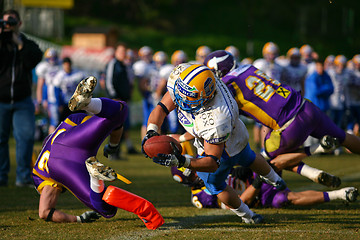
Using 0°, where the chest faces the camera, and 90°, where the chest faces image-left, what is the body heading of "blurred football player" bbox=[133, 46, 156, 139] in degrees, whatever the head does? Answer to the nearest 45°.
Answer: approximately 0°

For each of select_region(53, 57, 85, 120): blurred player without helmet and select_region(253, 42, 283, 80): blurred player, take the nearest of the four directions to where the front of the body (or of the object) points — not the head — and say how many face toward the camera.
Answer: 2

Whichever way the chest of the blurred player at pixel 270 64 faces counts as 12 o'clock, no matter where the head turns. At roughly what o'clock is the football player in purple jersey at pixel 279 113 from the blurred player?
The football player in purple jersey is roughly at 12 o'clock from the blurred player.

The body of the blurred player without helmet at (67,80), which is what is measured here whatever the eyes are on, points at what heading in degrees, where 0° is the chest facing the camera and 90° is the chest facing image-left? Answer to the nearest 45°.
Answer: approximately 0°

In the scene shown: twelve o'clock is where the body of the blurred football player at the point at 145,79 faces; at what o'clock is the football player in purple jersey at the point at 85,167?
The football player in purple jersey is roughly at 12 o'clock from the blurred football player.

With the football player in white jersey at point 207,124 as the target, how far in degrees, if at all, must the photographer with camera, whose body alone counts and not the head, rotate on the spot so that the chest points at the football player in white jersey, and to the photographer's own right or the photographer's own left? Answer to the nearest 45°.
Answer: approximately 45° to the photographer's own left

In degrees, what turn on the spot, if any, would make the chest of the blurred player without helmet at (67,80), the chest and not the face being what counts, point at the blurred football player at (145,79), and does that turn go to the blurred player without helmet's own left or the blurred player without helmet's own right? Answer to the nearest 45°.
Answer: approximately 90° to the blurred player without helmet's own left

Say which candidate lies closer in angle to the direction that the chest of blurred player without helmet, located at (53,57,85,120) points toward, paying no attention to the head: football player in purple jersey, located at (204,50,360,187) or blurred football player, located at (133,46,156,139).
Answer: the football player in purple jersey

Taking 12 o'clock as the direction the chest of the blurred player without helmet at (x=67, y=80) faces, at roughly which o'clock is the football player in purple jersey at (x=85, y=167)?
The football player in purple jersey is roughly at 12 o'clock from the blurred player without helmet.
